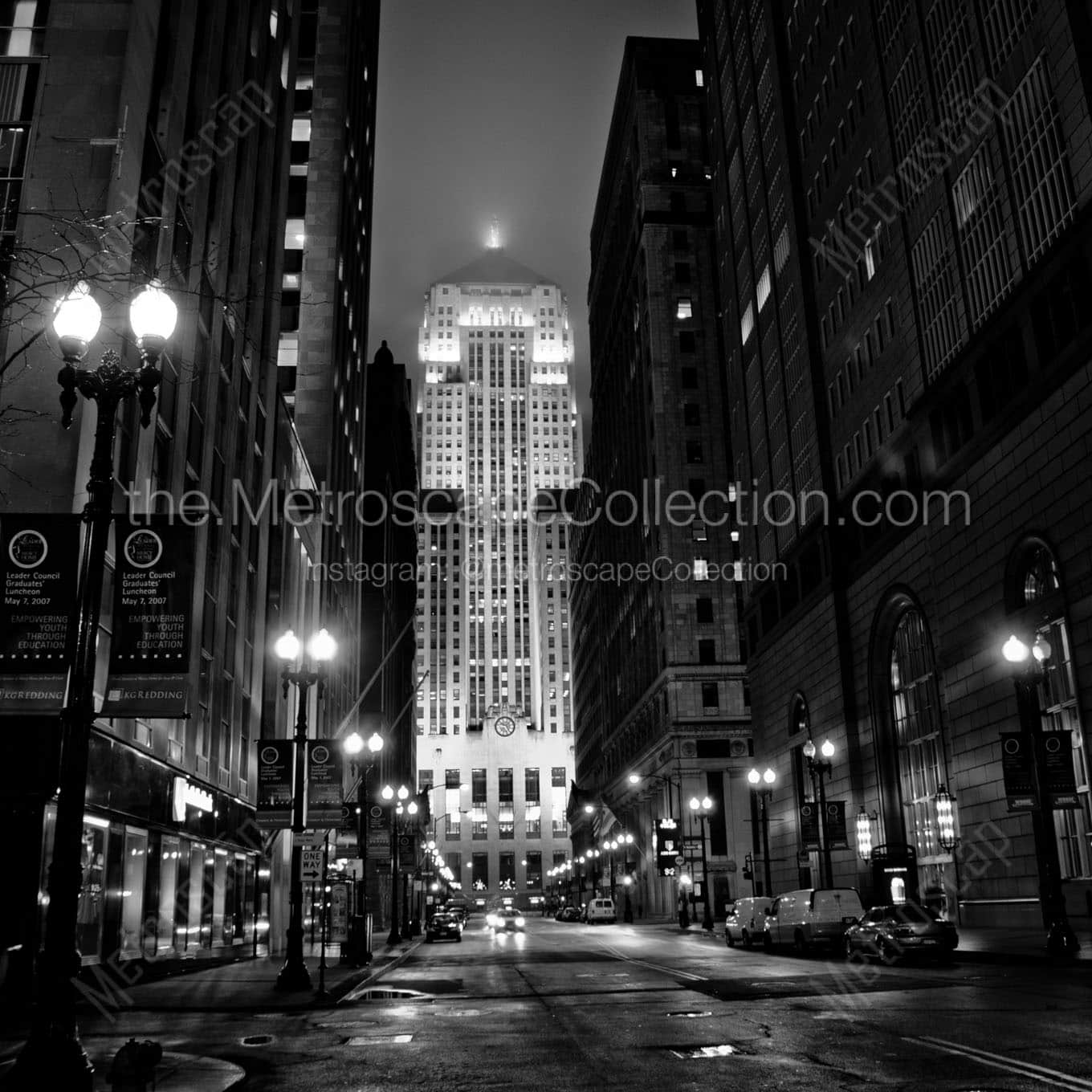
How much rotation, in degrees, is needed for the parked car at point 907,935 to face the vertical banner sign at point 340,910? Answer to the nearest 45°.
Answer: approximately 90° to its left

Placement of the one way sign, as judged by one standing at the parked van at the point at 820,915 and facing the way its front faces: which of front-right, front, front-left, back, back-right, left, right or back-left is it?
left

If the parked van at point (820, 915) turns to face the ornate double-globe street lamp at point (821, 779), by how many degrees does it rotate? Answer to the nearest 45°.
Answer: approximately 45° to its right

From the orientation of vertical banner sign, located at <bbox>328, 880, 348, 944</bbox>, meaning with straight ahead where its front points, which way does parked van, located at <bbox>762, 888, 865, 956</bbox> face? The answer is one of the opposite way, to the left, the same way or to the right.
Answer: the opposite way

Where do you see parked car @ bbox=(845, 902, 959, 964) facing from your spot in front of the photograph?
facing away from the viewer and to the left of the viewer

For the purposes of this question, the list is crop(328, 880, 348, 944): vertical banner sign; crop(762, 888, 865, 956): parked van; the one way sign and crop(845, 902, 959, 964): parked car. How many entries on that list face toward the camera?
2

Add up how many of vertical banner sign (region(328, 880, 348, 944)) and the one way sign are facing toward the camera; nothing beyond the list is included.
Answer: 2

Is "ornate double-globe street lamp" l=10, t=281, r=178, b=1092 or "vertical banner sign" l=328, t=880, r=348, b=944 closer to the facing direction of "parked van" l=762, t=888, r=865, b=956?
the vertical banner sign

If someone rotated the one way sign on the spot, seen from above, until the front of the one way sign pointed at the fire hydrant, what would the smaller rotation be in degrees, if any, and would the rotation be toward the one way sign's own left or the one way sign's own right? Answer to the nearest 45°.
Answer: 0° — it already faces it

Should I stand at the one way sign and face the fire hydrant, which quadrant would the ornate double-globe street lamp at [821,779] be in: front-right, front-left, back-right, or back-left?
back-left

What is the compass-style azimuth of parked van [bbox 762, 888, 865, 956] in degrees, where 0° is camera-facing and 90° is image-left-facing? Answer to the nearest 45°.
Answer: approximately 135°
